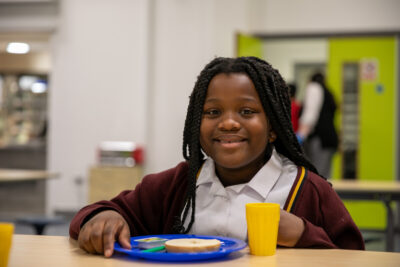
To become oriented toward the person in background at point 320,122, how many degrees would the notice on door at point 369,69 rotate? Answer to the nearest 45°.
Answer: approximately 45° to its right

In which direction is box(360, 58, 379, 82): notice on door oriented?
toward the camera

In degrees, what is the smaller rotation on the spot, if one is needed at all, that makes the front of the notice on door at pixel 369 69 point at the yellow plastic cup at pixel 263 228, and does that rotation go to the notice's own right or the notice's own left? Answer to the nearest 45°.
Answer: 0° — it already faces it

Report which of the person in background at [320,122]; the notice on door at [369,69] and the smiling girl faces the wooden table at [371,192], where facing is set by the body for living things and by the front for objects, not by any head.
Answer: the notice on door

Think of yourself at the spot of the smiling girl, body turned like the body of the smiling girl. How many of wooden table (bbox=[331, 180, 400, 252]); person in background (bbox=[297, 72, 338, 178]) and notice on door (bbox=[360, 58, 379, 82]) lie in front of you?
0

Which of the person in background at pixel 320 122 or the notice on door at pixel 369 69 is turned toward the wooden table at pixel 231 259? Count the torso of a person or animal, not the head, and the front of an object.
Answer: the notice on door

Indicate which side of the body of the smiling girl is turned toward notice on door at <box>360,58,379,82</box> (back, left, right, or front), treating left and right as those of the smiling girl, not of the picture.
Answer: back

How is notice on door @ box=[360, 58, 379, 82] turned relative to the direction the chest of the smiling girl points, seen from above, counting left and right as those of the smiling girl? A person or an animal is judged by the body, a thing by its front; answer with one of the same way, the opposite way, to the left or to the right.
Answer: the same way

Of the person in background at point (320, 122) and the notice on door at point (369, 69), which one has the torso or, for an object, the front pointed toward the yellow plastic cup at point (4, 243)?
the notice on door

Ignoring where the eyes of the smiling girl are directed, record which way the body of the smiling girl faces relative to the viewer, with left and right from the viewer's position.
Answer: facing the viewer

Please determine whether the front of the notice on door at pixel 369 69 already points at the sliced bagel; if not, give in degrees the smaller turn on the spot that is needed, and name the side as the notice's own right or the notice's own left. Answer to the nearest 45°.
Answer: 0° — it already faces it

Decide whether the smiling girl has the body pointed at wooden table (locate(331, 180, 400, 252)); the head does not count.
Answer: no

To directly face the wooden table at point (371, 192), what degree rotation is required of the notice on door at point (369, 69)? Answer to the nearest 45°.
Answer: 0° — it already faces it

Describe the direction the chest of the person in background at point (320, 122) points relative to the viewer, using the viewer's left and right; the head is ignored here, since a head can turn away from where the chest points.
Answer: facing away from the viewer and to the left of the viewer

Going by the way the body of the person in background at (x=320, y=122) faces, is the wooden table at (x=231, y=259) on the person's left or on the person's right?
on the person's left

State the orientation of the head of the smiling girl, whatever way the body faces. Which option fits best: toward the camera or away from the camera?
toward the camera

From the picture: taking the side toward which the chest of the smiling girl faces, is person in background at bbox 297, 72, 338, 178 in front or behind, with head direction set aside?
behind
